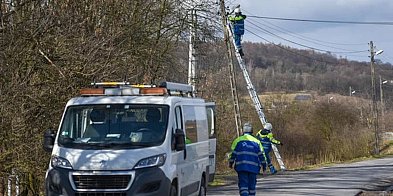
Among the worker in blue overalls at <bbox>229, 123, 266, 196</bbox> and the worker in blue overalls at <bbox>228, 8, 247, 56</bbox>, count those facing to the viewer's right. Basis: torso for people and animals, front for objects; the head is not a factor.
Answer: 0

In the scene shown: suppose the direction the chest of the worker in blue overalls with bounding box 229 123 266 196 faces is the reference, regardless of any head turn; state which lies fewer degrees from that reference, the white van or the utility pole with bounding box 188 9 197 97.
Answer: the utility pole

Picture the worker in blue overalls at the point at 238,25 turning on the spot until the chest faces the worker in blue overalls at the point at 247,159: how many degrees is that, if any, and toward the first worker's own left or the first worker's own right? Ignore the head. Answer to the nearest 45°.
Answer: approximately 135° to the first worker's own left

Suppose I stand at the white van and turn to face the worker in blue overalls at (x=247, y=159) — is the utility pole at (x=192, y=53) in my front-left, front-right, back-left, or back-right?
front-left

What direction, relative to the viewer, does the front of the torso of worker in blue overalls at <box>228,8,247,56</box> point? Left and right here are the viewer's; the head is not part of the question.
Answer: facing away from the viewer and to the left of the viewer

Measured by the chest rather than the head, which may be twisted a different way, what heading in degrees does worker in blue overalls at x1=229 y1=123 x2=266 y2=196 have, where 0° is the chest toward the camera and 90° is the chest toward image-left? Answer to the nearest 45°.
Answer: approximately 180°

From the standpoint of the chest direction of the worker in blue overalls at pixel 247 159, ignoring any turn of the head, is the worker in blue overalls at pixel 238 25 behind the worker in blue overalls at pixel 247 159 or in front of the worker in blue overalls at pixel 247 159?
in front

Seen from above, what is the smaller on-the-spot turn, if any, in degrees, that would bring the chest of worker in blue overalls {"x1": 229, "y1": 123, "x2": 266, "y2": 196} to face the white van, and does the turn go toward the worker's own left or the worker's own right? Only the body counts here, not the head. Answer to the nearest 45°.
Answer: approximately 135° to the worker's own left
